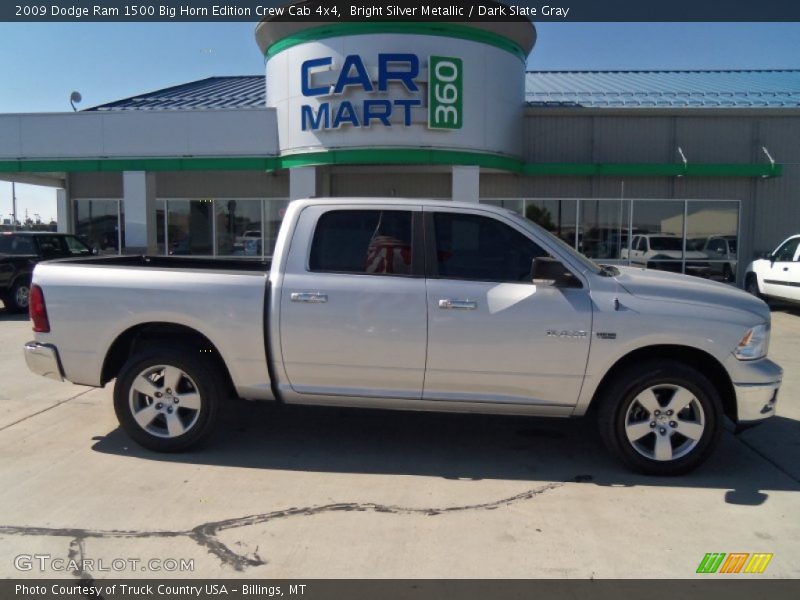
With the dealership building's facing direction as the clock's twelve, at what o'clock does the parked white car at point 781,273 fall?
The parked white car is roughly at 10 o'clock from the dealership building.

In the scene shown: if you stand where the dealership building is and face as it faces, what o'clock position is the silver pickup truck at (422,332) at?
The silver pickup truck is roughly at 12 o'clock from the dealership building.

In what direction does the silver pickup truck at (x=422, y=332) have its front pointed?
to the viewer's right

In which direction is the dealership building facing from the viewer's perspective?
toward the camera

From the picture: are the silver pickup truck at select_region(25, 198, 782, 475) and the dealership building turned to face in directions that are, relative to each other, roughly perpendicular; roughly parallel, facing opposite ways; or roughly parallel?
roughly perpendicular

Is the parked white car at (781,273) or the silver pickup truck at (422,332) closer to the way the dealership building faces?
the silver pickup truck

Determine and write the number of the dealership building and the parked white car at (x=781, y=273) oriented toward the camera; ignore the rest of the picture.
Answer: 1

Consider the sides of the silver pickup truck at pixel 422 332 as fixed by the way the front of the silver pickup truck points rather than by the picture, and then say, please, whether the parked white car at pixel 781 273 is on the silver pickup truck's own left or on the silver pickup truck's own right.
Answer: on the silver pickup truck's own left

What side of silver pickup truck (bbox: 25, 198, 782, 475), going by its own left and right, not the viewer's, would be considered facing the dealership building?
left
